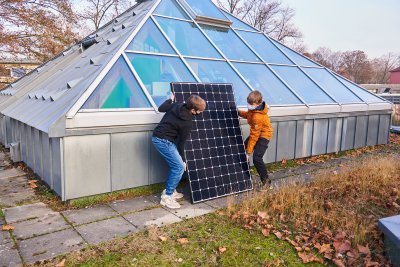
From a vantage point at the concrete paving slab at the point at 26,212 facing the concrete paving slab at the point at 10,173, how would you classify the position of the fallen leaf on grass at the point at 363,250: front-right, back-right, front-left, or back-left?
back-right

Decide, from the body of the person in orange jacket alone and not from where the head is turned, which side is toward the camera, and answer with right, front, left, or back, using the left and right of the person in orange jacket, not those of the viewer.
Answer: left

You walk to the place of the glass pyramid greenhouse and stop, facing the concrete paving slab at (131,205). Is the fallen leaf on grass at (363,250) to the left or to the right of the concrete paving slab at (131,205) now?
left

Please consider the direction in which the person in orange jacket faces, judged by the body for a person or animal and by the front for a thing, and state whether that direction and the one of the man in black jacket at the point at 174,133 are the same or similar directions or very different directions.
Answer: very different directions

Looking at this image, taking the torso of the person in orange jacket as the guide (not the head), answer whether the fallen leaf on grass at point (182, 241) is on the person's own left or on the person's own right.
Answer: on the person's own left

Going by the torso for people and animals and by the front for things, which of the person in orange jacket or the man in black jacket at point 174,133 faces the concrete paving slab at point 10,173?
the person in orange jacket

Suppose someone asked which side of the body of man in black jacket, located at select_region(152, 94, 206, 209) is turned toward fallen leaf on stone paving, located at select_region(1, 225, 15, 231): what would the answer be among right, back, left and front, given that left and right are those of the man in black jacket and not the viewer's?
back

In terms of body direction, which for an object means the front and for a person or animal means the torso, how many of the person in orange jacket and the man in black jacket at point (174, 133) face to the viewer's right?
1

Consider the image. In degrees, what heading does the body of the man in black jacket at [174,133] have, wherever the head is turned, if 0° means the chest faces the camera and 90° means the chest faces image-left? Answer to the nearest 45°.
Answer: approximately 270°
